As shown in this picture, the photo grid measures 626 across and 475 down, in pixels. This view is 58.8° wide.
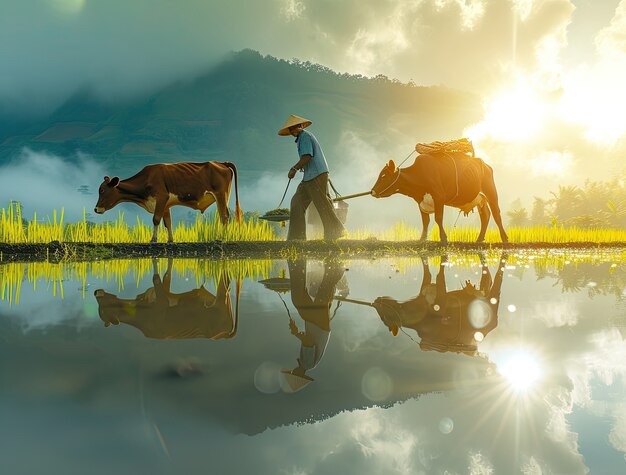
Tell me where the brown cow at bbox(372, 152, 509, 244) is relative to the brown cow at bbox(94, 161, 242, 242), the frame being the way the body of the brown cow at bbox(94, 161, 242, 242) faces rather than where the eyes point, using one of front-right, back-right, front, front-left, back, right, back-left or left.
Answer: back

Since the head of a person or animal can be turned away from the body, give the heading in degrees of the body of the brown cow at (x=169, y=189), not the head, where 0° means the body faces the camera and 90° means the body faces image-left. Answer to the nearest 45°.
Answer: approximately 90°

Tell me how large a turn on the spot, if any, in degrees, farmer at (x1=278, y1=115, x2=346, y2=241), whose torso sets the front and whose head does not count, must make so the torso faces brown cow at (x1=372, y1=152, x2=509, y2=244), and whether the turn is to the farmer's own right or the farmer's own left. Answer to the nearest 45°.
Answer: approximately 135° to the farmer's own right

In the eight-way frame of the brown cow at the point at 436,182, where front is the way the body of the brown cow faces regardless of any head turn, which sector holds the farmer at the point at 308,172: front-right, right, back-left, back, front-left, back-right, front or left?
front-left

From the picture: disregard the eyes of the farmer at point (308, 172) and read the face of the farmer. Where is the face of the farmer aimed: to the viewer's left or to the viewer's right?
to the viewer's left

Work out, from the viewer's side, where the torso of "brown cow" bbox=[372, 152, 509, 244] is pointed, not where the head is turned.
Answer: to the viewer's left

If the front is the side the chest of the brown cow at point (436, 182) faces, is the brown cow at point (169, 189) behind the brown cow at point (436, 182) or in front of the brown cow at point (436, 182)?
in front

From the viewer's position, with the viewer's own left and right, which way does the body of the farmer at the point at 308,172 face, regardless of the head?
facing to the left of the viewer

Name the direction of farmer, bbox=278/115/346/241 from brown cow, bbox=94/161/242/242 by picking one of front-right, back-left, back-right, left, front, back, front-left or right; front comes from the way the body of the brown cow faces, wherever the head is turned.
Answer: back-left
